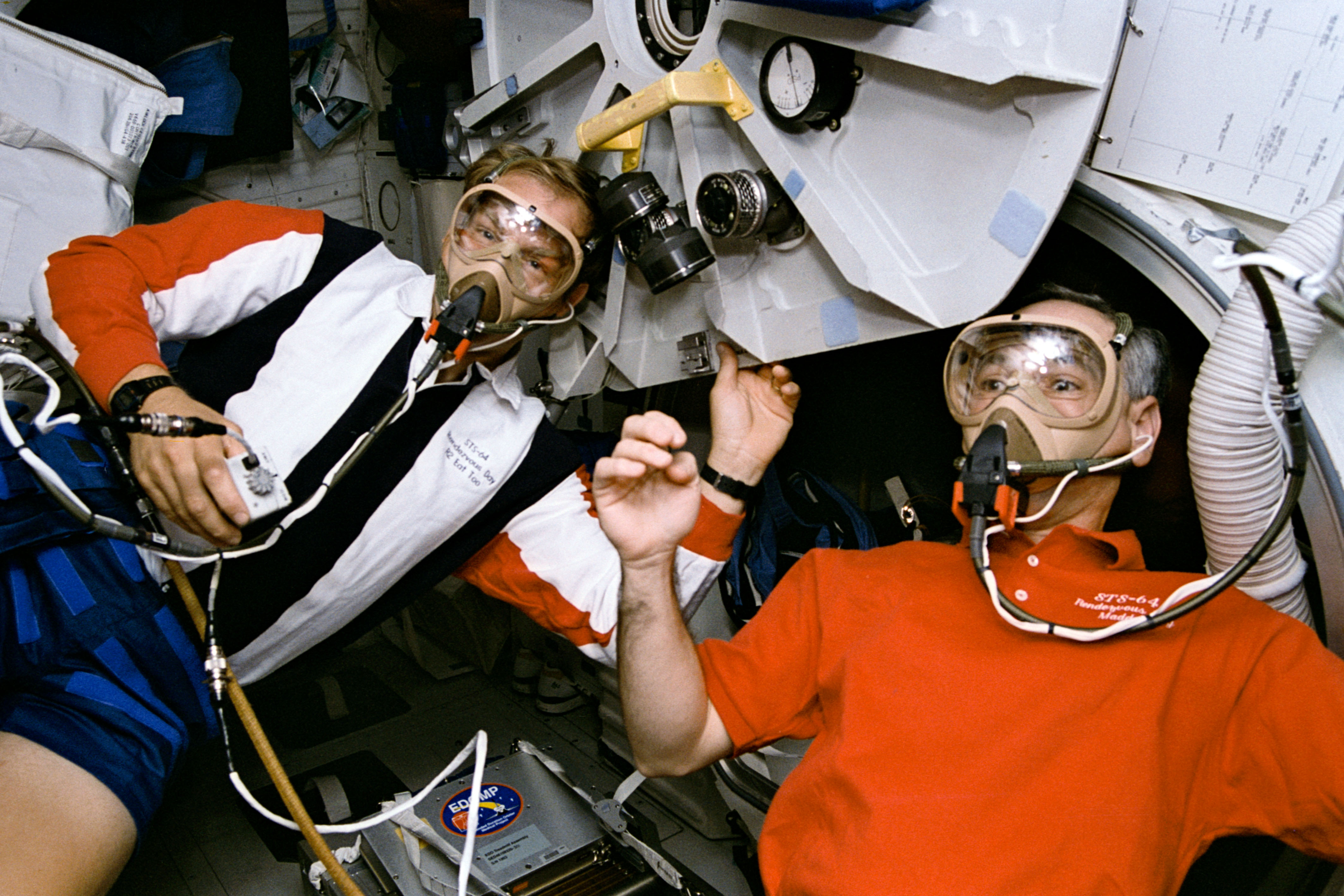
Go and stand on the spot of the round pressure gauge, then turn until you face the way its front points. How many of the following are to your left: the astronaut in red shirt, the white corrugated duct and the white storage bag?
2

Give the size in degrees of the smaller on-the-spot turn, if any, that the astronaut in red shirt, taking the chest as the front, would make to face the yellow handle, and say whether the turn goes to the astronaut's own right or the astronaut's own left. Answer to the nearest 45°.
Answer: approximately 135° to the astronaut's own right

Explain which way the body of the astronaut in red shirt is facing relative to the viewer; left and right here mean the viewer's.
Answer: facing the viewer

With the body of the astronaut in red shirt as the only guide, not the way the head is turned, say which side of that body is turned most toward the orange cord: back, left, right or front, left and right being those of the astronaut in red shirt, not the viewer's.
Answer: right

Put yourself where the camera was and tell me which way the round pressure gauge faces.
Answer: facing the viewer and to the left of the viewer

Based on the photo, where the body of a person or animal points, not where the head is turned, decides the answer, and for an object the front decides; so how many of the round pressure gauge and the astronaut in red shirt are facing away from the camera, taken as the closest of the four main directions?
0

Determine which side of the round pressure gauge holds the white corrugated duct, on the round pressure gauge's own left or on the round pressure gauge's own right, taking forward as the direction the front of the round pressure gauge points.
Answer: on the round pressure gauge's own left

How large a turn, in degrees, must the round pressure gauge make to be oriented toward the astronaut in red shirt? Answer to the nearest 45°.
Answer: approximately 90° to its left
